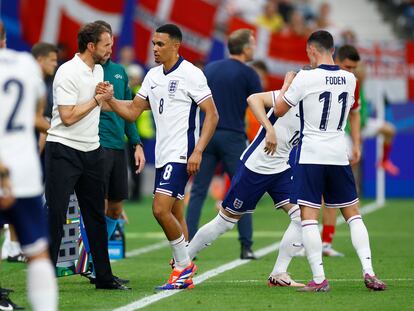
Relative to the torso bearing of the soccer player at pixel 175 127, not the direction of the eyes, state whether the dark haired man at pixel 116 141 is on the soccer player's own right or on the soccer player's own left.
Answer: on the soccer player's own right

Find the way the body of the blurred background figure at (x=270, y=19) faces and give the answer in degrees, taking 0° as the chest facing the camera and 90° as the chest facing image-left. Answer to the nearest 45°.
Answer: approximately 0°

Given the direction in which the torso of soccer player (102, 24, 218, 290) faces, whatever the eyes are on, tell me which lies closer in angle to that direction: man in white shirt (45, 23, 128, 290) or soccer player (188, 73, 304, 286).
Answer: the man in white shirt

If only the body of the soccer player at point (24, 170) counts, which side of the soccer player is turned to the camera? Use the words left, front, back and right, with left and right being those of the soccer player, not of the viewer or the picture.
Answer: back

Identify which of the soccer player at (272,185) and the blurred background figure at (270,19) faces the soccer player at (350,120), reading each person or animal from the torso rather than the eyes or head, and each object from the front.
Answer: the blurred background figure

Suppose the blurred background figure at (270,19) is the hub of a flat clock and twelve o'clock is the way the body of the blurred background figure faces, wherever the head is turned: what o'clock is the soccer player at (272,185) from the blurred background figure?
The soccer player is roughly at 12 o'clock from the blurred background figure.

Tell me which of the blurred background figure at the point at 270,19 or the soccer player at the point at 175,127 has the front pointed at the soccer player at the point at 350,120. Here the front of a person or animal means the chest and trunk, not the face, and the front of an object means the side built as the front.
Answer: the blurred background figure

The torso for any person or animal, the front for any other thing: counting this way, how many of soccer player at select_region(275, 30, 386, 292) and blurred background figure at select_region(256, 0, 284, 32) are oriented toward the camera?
1

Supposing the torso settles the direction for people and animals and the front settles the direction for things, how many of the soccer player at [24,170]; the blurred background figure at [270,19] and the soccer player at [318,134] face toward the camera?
1

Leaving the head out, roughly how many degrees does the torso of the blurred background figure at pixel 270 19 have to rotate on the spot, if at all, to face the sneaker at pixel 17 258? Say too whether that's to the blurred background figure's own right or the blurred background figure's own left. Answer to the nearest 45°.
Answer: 0° — they already face it

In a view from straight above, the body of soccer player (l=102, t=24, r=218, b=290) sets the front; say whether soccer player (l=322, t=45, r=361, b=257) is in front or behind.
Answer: behind
